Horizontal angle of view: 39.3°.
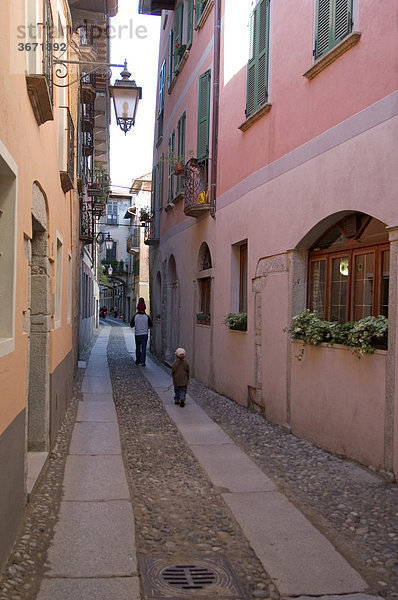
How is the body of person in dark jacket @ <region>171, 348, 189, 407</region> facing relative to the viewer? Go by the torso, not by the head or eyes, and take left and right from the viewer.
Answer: facing away from the viewer

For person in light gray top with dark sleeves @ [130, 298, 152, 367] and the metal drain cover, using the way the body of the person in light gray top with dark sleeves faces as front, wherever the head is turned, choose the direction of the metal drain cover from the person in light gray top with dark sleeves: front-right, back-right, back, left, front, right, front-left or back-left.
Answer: back

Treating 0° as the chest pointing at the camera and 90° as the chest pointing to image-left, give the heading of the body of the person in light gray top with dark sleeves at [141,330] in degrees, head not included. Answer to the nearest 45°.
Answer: approximately 180°

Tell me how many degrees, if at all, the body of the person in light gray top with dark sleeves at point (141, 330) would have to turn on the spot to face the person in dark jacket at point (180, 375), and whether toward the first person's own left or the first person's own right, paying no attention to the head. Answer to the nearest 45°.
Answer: approximately 180°

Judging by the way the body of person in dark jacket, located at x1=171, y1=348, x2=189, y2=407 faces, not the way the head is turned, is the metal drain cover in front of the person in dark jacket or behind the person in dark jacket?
behind

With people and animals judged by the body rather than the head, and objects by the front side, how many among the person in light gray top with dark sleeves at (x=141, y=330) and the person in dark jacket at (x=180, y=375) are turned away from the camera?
2

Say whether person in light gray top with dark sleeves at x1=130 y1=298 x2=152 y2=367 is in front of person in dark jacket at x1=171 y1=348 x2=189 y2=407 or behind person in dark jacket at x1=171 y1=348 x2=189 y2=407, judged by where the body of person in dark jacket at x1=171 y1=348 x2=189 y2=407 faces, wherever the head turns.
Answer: in front
